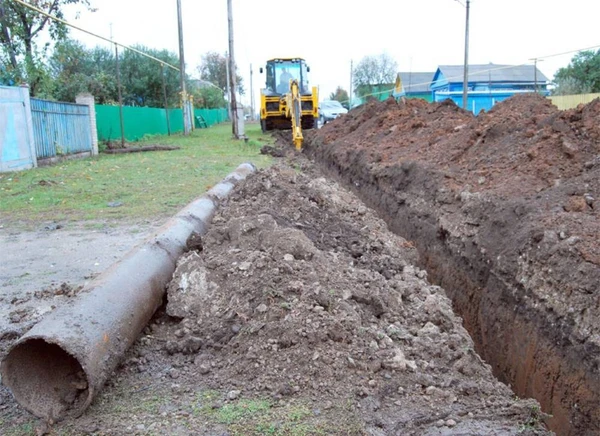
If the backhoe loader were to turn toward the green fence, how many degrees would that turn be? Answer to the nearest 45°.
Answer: approximately 90° to its left

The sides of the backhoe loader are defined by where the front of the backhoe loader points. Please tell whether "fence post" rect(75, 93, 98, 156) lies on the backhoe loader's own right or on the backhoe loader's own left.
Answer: on the backhoe loader's own left

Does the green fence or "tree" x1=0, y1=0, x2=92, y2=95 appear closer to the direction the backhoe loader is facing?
the green fence

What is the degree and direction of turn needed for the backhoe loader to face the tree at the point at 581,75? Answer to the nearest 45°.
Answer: approximately 45° to its right

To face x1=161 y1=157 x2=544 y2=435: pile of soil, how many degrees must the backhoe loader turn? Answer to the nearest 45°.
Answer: approximately 180°

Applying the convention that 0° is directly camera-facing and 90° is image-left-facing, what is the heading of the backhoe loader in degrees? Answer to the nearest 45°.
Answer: approximately 180°

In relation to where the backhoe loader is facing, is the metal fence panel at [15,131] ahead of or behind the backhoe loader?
behind

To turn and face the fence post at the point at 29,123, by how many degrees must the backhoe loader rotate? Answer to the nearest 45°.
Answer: approximately 135° to its left

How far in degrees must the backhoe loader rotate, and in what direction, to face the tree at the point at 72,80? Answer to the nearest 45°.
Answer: approximately 90° to its left

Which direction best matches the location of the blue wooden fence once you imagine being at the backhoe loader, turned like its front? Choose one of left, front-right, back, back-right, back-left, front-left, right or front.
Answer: back-left

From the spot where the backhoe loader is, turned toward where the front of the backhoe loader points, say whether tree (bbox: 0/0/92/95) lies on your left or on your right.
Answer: on your left
